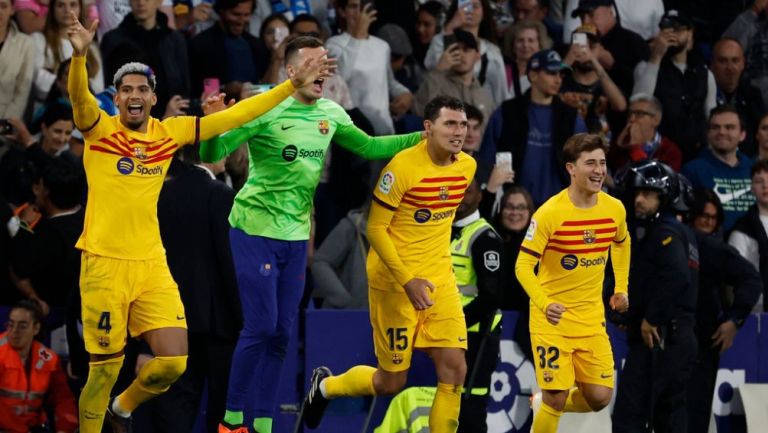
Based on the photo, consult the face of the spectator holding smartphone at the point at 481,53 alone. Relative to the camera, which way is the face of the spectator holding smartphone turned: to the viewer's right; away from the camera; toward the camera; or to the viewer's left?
toward the camera

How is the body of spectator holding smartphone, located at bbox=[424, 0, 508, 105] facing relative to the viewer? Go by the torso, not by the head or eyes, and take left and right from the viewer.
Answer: facing the viewer

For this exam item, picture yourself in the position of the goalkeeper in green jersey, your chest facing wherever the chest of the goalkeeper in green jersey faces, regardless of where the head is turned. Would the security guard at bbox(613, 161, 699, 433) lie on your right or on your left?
on your left

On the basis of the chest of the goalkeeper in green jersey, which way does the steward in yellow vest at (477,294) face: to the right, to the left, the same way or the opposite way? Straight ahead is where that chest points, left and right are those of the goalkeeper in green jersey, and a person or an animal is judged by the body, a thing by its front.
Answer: to the right

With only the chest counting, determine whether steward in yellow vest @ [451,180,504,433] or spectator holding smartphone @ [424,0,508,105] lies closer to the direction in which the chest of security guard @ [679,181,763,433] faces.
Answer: the steward in yellow vest

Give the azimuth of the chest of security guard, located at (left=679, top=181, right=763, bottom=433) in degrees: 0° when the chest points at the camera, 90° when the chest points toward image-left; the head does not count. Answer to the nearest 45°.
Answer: approximately 45°

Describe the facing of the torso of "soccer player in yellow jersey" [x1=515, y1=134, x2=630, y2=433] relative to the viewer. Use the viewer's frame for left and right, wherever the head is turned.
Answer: facing the viewer and to the right of the viewer

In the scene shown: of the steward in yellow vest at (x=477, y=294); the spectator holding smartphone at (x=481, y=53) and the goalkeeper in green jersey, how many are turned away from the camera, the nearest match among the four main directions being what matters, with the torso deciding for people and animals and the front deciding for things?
0

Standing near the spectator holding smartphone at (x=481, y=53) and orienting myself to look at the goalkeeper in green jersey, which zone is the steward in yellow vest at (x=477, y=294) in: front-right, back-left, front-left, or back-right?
front-left

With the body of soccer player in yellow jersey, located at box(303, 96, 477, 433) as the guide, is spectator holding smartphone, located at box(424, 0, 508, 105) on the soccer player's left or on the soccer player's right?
on the soccer player's left
